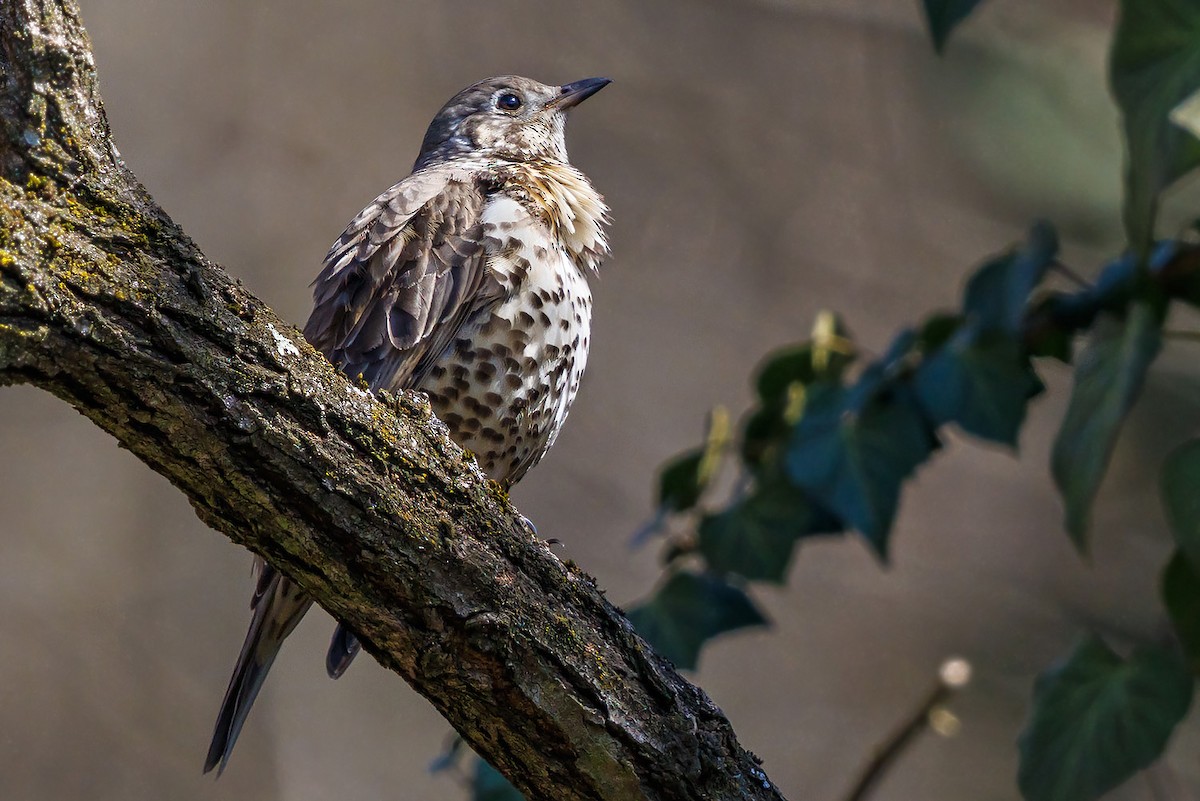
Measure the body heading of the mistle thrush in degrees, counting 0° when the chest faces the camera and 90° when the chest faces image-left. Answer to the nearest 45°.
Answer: approximately 270°

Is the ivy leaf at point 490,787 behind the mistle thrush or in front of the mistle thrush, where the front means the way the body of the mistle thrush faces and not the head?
behind

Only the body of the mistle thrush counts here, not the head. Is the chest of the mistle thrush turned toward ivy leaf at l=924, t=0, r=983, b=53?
no

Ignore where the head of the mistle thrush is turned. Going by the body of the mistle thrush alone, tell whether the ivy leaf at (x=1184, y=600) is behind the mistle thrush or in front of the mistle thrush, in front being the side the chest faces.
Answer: in front
